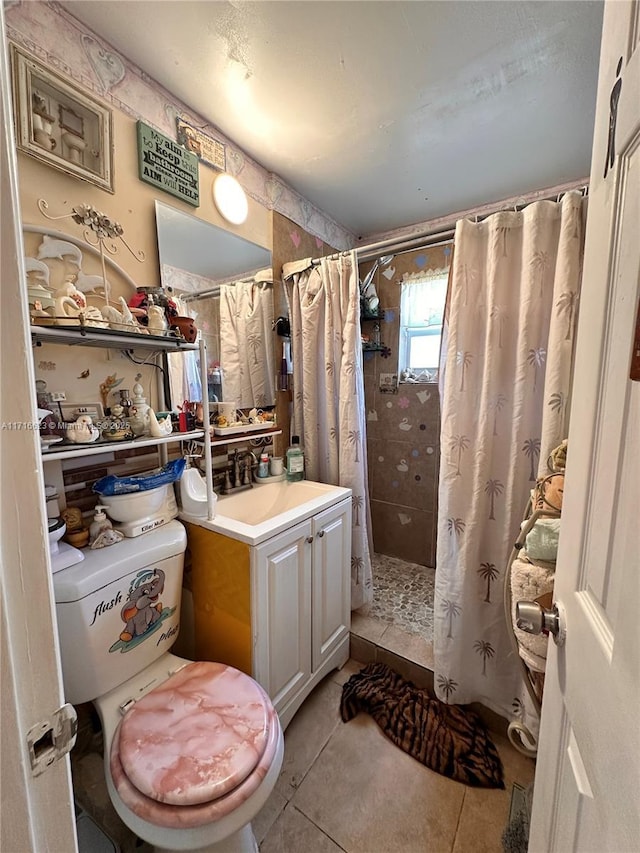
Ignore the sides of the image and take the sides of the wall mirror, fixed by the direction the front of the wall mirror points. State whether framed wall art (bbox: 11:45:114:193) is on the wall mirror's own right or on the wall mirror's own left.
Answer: on the wall mirror's own right

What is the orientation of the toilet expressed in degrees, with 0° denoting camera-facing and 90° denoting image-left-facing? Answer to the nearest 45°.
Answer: approximately 315°

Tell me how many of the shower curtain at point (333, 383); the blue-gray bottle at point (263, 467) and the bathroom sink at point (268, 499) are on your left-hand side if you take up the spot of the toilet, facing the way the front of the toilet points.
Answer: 3
